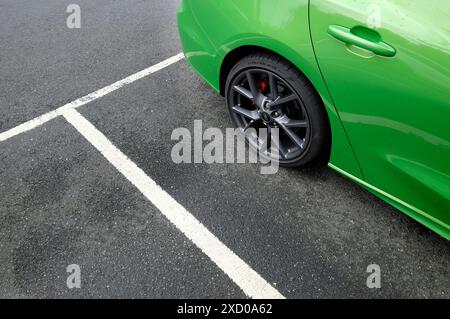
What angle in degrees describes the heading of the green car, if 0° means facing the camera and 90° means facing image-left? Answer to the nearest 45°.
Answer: approximately 315°
